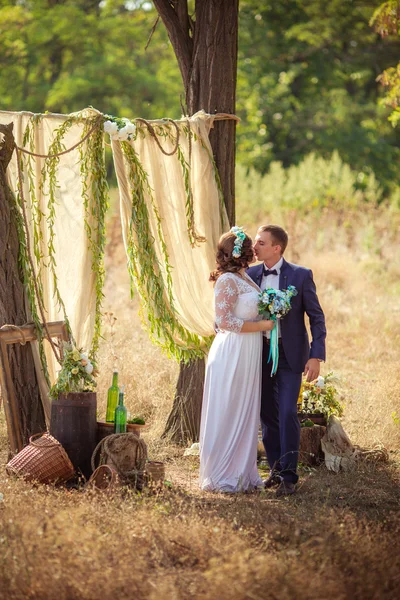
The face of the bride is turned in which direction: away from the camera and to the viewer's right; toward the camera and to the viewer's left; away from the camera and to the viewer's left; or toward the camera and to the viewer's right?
away from the camera and to the viewer's right

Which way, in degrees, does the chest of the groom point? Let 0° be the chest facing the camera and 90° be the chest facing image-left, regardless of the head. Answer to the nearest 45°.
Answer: approximately 45°

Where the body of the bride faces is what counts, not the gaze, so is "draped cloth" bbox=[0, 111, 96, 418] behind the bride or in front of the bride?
behind

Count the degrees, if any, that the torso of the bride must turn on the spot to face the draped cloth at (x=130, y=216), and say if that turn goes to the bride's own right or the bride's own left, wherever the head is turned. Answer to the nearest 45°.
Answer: approximately 135° to the bride's own left

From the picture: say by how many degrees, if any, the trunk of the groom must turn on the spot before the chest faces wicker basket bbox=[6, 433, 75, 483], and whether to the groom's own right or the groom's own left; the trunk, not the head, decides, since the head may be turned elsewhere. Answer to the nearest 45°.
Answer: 0° — they already face it

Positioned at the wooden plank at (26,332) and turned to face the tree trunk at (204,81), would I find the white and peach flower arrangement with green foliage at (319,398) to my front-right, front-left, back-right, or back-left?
front-right

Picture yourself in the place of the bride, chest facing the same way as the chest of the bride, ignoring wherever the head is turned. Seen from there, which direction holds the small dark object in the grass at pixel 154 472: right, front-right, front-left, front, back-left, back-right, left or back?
back-right

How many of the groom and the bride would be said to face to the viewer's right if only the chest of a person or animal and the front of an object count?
1

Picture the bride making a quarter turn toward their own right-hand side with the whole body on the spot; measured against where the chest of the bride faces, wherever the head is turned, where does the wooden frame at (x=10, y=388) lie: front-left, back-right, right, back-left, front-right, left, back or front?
right

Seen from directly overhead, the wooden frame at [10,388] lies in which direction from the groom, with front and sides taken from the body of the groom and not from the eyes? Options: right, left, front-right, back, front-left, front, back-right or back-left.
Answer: front-right

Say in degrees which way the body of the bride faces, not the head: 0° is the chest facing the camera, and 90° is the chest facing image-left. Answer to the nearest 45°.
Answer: approximately 270°

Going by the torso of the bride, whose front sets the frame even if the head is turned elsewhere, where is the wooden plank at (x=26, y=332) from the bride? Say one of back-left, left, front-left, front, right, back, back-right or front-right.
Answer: back

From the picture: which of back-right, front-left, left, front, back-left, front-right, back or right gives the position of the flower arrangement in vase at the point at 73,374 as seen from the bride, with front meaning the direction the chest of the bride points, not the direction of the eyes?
back

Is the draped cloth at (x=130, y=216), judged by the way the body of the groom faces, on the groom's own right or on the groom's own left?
on the groom's own right

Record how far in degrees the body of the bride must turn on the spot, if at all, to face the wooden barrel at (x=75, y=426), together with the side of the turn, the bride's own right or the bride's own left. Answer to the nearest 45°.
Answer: approximately 180°
